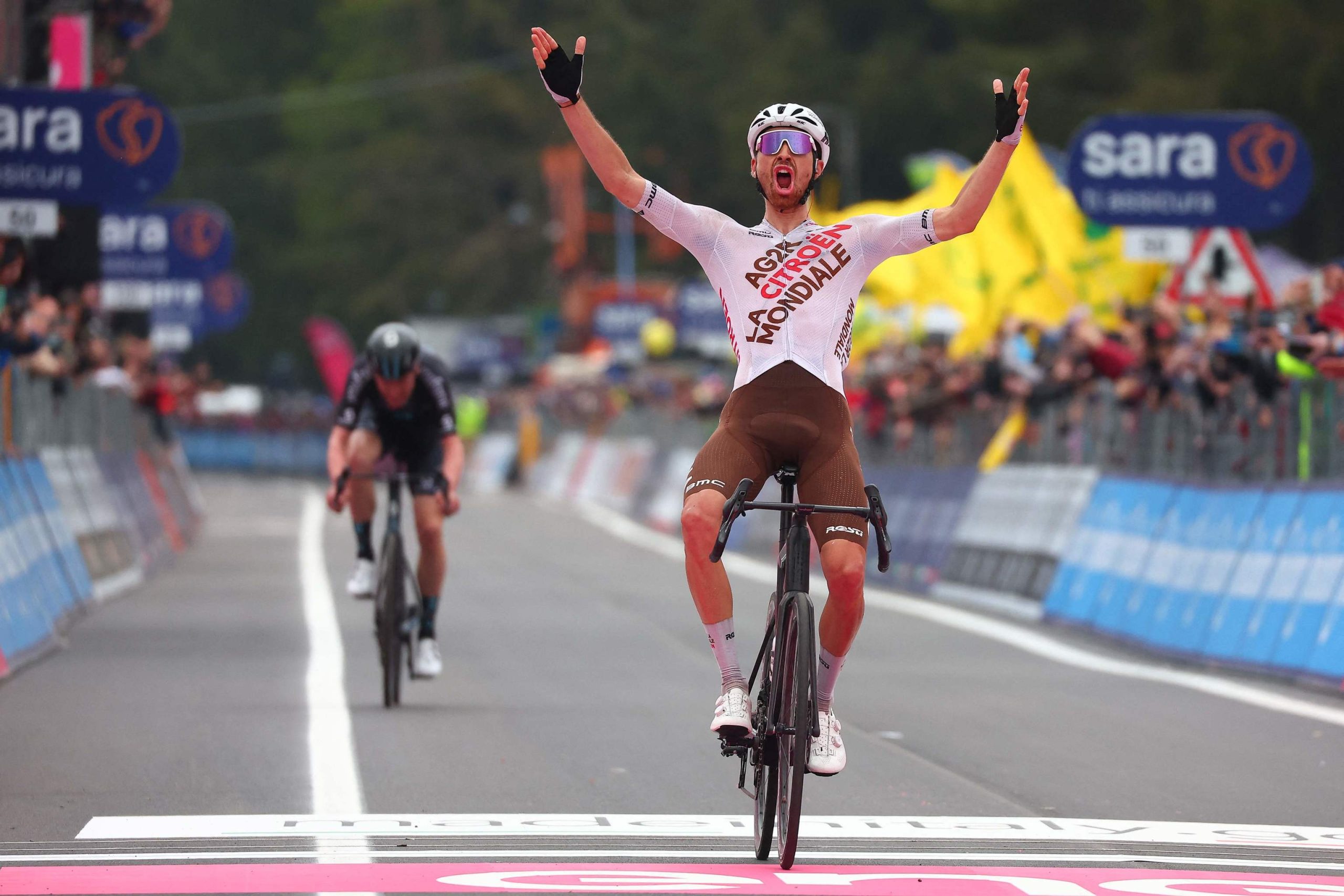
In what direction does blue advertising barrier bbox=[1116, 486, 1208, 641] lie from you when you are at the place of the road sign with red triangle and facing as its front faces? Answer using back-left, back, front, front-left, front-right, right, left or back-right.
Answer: front

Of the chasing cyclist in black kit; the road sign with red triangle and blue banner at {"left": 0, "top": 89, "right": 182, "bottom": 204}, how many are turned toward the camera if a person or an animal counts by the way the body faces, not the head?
3

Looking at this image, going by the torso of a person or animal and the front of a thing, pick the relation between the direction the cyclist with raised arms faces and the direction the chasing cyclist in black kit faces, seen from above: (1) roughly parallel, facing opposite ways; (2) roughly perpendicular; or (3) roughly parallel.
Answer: roughly parallel

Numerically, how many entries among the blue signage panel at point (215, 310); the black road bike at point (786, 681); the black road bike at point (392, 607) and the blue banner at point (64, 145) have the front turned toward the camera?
4

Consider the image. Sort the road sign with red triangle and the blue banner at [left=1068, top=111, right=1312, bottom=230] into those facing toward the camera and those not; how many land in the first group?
2

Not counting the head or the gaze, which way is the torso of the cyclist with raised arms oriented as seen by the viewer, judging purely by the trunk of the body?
toward the camera

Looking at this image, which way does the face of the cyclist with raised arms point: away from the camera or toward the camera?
toward the camera

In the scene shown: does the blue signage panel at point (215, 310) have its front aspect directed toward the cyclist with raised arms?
yes

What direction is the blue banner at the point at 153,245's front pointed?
toward the camera

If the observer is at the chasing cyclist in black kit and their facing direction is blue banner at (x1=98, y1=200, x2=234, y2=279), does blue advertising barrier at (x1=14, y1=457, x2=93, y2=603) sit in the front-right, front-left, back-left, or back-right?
front-left

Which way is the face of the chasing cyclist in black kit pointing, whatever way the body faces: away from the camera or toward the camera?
toward the camera
